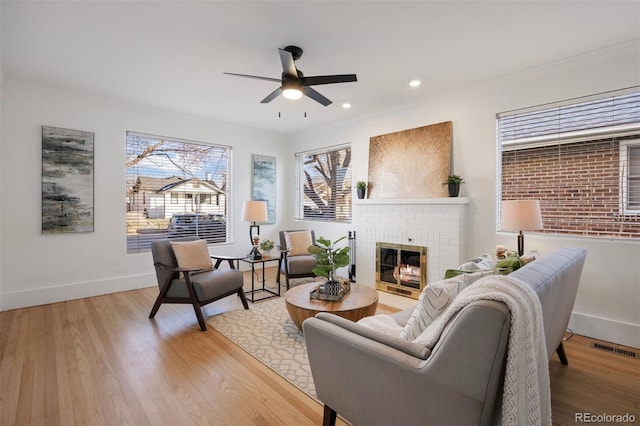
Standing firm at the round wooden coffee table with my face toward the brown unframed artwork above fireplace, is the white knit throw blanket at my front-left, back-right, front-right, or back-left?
back-right

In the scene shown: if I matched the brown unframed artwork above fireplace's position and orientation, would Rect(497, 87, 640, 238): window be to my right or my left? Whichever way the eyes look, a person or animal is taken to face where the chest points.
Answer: on my left

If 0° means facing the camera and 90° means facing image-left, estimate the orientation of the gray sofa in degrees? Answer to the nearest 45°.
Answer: approximately 135°

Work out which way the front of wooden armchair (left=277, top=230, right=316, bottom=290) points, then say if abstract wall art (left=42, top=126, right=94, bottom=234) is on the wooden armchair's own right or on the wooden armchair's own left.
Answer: on the wooden armchair's own right

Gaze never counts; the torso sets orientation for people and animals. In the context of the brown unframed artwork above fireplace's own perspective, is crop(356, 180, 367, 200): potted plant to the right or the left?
on its right

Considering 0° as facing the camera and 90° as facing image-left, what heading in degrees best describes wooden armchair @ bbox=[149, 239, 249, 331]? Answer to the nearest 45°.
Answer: approximately 315°

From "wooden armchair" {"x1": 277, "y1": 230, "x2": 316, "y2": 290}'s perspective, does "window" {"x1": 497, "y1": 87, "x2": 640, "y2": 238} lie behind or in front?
in front

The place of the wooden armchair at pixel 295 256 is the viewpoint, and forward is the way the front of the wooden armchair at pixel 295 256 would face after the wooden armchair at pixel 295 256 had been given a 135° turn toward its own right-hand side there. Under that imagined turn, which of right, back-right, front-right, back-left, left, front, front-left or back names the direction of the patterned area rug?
left

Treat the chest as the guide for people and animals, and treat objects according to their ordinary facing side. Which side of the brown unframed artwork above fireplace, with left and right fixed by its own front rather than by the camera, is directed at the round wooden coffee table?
front

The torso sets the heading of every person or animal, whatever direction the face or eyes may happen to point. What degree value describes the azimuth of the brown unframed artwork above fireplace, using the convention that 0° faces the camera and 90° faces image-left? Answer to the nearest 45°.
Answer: approximately 45°

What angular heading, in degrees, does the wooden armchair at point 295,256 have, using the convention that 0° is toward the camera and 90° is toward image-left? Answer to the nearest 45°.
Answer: approximately 315°

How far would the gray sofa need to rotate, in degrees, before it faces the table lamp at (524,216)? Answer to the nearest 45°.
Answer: approximately 45° to its right

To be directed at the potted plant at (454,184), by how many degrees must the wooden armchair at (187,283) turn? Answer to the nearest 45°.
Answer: approximately 45° to its left

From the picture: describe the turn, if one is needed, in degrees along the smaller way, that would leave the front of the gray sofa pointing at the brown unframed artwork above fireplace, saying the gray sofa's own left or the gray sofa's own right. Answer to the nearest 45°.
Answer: approximately 45° to the gray sofa's own right

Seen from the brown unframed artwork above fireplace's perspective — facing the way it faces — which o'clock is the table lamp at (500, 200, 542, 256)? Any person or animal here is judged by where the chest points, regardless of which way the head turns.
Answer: The table lamp is roughly at 9 o'clock from the brown unframed artwork above fireplace.
